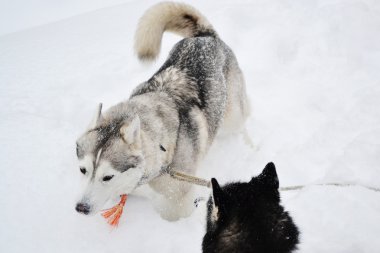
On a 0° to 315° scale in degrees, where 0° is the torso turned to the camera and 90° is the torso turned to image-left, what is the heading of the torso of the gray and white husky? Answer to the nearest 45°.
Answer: approximately 45°

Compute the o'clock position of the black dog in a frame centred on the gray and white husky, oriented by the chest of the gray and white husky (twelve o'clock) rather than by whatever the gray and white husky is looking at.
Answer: The black dog is roughly at 10 o'clock from the gray and white husky.
